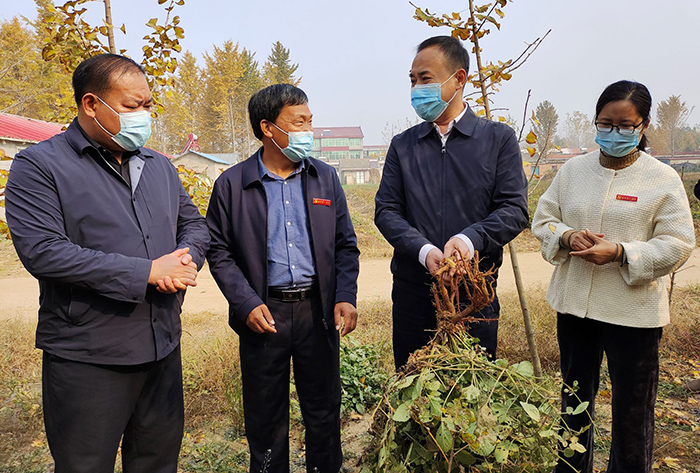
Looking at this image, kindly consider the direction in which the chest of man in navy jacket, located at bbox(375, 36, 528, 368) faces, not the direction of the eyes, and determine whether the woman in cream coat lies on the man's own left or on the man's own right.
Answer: on the man's own left

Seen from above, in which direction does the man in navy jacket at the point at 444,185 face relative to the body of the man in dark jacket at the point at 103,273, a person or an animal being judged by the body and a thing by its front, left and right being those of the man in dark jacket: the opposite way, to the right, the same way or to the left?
to the right

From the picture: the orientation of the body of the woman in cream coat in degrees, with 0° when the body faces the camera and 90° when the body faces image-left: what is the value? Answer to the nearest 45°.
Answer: approximately 45°

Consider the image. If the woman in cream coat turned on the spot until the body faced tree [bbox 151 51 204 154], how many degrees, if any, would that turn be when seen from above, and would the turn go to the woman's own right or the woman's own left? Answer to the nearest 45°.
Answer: approximately 90° to the woman's own right

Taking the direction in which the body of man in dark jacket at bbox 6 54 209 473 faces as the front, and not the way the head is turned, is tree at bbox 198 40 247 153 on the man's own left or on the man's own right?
on the man's own left

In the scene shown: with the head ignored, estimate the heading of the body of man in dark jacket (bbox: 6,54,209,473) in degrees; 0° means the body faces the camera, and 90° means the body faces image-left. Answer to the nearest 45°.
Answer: approximately 315°

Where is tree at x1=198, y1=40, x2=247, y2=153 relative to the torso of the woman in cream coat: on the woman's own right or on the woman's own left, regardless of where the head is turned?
on the woman's own right
